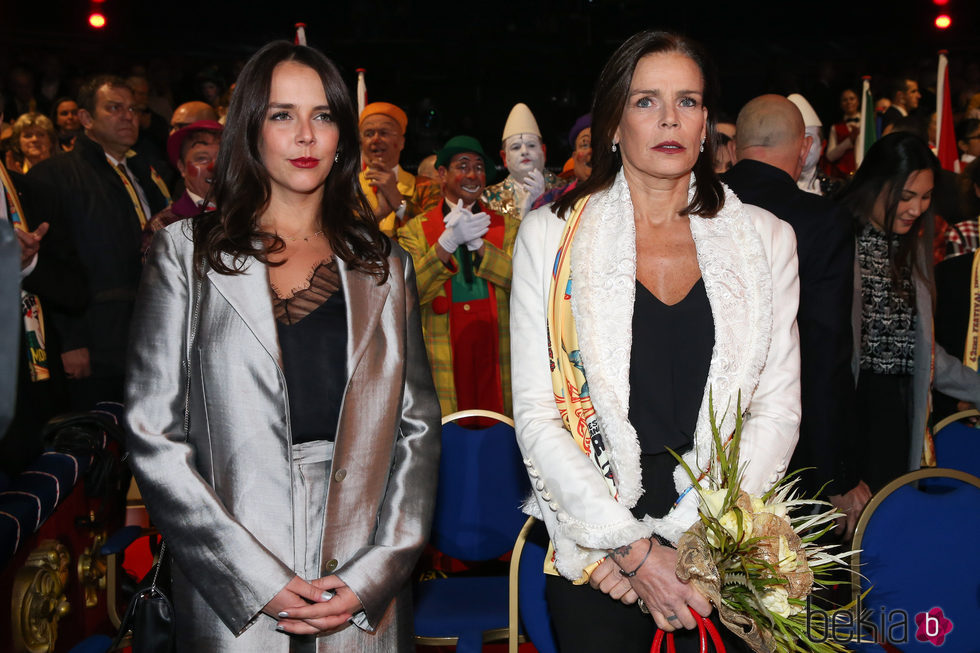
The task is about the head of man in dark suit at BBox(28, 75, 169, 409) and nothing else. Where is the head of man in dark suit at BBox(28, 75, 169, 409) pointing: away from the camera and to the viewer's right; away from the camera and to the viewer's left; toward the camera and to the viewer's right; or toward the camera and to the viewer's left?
toward the camera and to the viewer's right

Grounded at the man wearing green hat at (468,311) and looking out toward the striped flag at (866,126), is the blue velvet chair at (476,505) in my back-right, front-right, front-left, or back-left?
back-right

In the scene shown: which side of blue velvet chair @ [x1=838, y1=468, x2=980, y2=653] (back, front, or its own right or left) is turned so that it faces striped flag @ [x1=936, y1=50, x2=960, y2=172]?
back

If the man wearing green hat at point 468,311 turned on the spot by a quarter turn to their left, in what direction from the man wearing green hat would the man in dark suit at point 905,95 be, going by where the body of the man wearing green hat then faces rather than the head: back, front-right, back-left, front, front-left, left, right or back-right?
front-left

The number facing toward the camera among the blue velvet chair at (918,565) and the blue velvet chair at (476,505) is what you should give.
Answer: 2

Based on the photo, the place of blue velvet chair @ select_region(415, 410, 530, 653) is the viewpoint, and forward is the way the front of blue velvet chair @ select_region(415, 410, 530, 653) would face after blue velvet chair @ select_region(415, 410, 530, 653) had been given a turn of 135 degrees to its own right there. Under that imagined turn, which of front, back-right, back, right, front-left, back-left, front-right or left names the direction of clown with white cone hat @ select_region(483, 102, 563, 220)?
front-right
